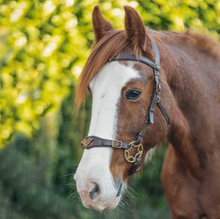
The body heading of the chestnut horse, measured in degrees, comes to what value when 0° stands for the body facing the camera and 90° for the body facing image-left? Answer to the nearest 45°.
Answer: approximately 45°
